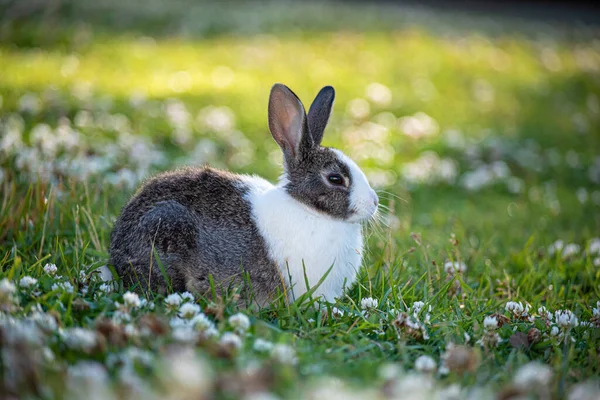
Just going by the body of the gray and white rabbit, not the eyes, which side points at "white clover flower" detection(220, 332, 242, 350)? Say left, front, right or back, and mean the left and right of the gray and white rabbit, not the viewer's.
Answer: right

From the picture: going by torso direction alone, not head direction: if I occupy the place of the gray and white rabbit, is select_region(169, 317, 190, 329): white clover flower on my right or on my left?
on my right

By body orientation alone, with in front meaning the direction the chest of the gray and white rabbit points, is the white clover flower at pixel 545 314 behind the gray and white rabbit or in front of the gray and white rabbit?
in front

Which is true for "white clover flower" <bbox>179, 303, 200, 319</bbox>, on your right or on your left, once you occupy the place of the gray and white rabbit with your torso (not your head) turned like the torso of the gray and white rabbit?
on your right

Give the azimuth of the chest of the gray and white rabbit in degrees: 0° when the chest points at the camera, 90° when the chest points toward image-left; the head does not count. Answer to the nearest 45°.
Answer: approximately 270°

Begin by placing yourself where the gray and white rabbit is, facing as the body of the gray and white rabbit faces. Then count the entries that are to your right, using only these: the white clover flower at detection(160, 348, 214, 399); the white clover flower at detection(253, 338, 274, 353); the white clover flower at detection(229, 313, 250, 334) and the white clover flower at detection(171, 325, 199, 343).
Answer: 4

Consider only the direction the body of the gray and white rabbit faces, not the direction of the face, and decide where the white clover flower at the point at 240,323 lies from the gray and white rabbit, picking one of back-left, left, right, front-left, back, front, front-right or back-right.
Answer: right

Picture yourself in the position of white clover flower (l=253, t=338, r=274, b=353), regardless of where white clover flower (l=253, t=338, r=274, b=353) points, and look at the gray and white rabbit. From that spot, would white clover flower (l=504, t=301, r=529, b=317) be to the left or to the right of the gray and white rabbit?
right

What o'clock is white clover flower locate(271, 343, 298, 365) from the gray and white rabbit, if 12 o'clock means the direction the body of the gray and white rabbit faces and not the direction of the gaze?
The white clover flower is roughly at 3 o'clock from the gray and white rabbit.

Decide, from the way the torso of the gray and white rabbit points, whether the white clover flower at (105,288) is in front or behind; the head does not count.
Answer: behind

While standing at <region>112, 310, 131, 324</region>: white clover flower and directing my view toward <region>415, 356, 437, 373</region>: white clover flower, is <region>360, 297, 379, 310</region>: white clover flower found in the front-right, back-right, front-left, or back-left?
front-left

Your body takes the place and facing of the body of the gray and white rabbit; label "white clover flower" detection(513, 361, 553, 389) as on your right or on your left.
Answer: on your right
